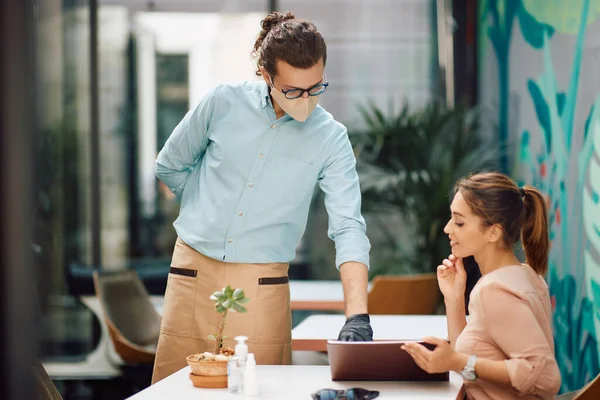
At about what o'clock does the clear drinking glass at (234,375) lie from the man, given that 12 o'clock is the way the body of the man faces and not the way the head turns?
The clear drinking glass is roughly at 12 o'clock from the man.

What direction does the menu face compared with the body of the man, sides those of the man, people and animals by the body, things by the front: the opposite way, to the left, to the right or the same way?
the opposite way

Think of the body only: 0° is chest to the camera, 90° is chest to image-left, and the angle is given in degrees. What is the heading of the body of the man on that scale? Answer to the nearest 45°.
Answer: approximately 0°

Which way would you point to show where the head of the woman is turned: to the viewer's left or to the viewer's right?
to the viewer's left

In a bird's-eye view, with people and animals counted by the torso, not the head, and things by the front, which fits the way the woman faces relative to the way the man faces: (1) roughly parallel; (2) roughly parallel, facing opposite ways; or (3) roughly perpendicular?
roughly perpendicular

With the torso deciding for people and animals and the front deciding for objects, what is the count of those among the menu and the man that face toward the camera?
1

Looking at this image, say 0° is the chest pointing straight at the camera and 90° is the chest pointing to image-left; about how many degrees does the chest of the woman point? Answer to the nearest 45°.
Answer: approximately 90°

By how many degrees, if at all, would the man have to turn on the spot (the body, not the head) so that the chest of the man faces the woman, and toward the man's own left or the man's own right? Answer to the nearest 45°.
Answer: approximately 45° to the man's own left

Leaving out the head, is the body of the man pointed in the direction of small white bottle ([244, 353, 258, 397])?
yes

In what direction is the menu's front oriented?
away from the camera
